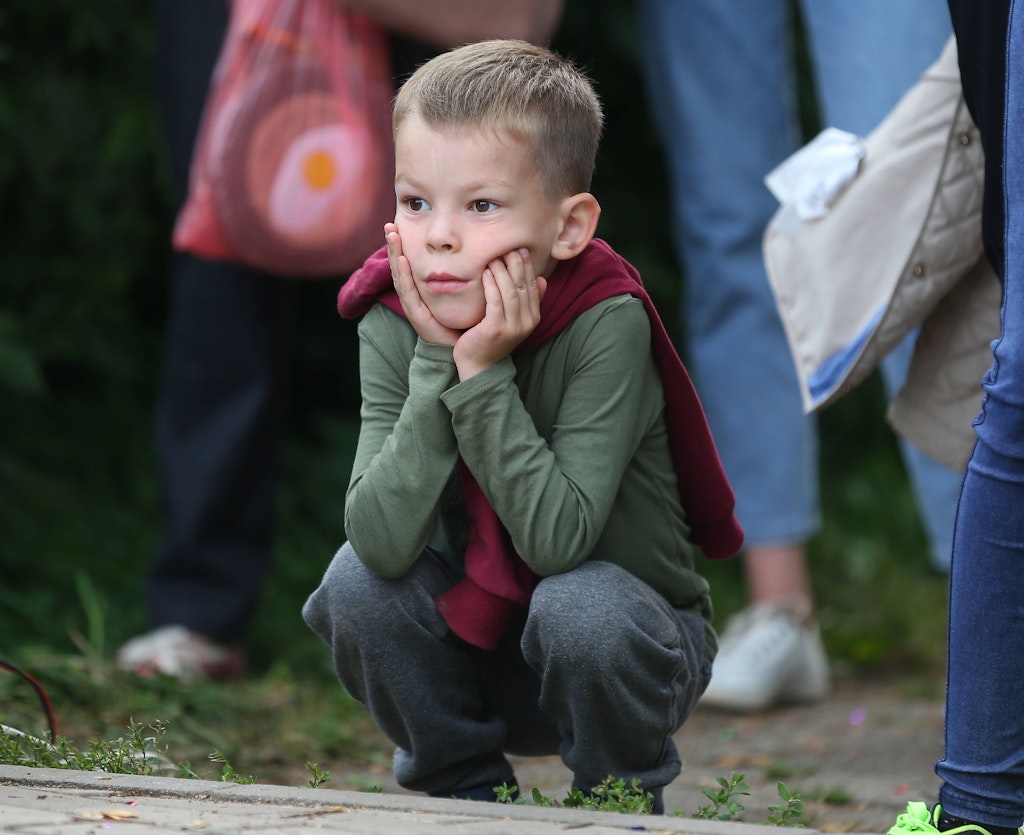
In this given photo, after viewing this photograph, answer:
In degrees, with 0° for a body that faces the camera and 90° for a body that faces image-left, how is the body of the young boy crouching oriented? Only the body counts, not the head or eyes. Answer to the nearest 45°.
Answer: approximately 45°

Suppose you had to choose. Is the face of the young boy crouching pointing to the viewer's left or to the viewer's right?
to the viewer's left
